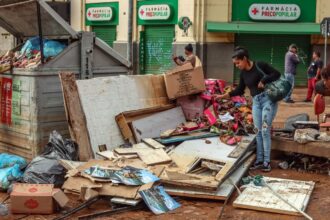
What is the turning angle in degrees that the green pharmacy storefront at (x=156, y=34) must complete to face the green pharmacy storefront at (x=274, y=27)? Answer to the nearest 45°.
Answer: approximately 90° to its left

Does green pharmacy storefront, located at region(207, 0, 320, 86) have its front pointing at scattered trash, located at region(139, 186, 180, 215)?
yes

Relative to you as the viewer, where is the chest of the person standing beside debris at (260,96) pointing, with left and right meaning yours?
facing the viewer and to the left of the viewer

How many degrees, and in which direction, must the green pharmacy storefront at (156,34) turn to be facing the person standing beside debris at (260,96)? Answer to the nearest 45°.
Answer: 0° — it already faces them

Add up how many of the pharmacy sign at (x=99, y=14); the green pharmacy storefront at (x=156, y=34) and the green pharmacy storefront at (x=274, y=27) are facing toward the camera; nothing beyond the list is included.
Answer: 3

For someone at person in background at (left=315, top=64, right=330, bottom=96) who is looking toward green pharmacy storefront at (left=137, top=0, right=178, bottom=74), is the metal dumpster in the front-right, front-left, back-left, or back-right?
front-left

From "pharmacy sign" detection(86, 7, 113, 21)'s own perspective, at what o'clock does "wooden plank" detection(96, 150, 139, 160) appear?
The wooden plank is roughly at 12 o'clock from the pharmacy sign.

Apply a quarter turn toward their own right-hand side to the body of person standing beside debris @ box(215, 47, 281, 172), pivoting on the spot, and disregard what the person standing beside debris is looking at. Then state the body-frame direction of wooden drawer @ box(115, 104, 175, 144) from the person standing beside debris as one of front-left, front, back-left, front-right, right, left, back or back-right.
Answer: front-left

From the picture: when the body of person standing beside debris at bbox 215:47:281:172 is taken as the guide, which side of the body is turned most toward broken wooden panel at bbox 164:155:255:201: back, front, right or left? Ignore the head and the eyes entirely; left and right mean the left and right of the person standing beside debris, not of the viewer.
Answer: front

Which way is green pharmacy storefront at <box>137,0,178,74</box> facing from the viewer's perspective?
toward the camera

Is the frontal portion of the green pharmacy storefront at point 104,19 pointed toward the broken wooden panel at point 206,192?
yes

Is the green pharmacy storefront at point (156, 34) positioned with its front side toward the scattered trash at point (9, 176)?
yes

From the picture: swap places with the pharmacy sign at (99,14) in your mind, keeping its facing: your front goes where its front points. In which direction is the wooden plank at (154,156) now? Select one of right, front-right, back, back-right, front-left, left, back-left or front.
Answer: front

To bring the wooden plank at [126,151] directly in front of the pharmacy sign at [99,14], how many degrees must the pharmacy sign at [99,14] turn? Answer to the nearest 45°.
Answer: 0° — it already faces it

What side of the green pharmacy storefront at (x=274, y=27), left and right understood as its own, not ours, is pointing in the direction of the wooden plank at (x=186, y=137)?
front

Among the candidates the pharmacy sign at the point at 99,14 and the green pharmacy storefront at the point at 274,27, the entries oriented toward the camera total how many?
2

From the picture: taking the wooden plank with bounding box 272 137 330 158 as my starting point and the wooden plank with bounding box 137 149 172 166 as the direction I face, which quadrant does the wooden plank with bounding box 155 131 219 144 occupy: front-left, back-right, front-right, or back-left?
front-right

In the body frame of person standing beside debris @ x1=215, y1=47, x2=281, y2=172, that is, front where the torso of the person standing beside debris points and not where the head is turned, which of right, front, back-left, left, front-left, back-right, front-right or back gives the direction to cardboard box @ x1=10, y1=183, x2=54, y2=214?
front

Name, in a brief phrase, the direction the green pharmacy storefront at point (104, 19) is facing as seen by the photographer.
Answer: facing the viewer
